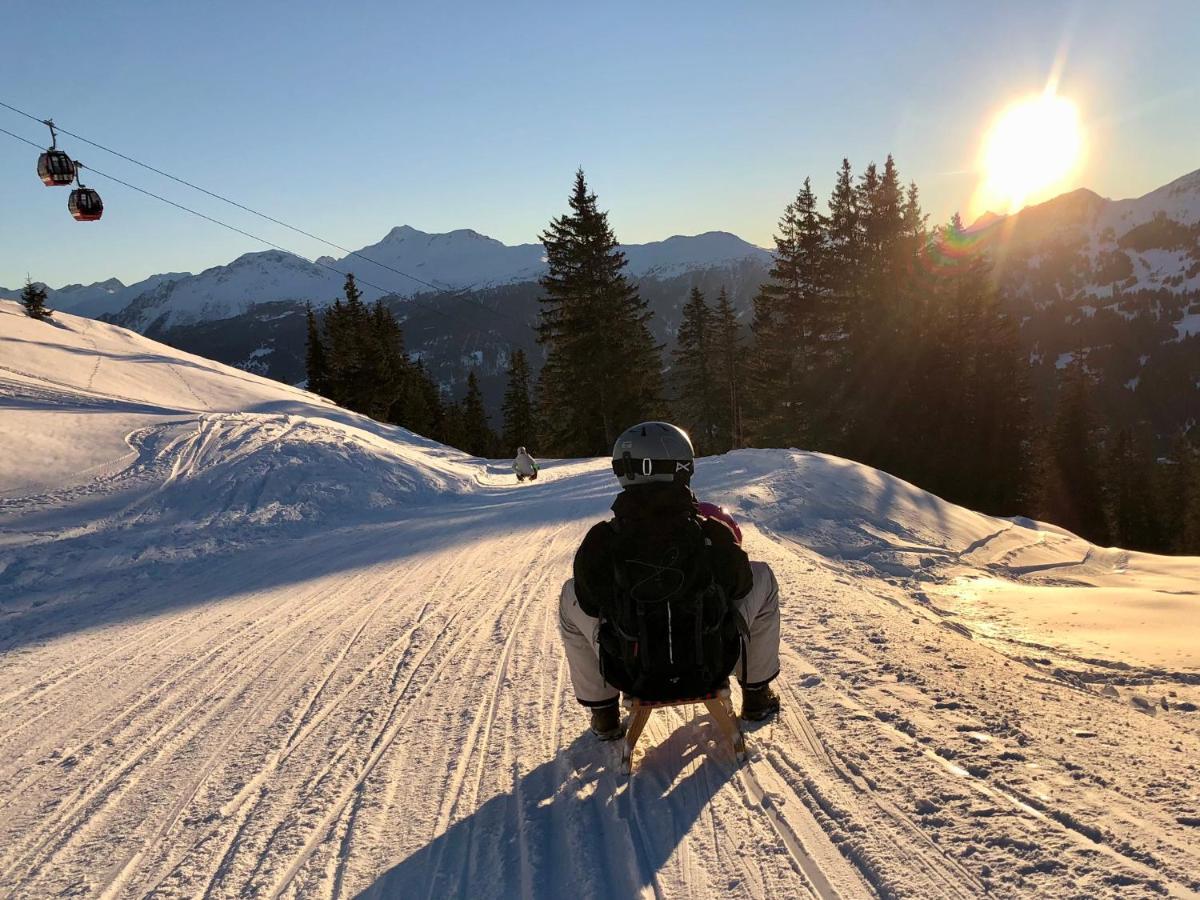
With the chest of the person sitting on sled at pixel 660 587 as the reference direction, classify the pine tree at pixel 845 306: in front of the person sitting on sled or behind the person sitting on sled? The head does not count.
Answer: in front

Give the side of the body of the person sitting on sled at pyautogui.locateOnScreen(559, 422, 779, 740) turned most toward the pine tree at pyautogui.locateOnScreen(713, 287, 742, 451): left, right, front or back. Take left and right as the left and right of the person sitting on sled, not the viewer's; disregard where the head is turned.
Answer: front

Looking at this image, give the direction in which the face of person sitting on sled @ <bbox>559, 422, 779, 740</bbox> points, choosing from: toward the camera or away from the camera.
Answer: away from the camera

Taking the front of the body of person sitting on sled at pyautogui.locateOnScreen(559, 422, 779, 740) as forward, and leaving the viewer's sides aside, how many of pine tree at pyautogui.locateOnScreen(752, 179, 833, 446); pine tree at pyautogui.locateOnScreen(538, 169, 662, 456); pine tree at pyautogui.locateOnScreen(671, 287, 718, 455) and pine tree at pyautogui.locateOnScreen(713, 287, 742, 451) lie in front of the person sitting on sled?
4

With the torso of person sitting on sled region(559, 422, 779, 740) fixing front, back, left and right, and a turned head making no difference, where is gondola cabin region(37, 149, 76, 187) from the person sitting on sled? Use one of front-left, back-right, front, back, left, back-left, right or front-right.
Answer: front-left

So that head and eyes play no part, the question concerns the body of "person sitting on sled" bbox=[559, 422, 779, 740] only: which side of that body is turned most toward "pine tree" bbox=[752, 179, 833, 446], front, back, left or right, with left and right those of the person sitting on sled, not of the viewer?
front

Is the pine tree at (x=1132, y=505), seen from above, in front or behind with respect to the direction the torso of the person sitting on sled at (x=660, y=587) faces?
in front

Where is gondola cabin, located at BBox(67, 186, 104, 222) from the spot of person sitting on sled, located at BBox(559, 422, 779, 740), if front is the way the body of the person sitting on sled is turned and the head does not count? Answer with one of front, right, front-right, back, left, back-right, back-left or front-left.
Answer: front-left

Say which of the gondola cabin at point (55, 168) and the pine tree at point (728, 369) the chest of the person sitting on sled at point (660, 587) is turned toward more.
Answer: the pine tree

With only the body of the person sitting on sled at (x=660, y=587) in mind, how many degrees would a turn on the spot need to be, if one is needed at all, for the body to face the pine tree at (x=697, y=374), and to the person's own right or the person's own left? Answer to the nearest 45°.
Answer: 0° — they already face it

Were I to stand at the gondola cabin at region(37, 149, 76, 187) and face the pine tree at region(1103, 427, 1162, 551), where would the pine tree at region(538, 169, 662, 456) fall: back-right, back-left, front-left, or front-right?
front-left

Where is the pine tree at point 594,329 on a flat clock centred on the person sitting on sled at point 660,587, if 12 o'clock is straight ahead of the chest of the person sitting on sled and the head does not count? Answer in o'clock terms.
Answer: The pine tree is roughly at 12 o'clock from the person sitting on sled.

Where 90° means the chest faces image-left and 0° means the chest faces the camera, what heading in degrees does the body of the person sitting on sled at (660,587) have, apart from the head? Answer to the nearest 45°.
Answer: approximately 180°
